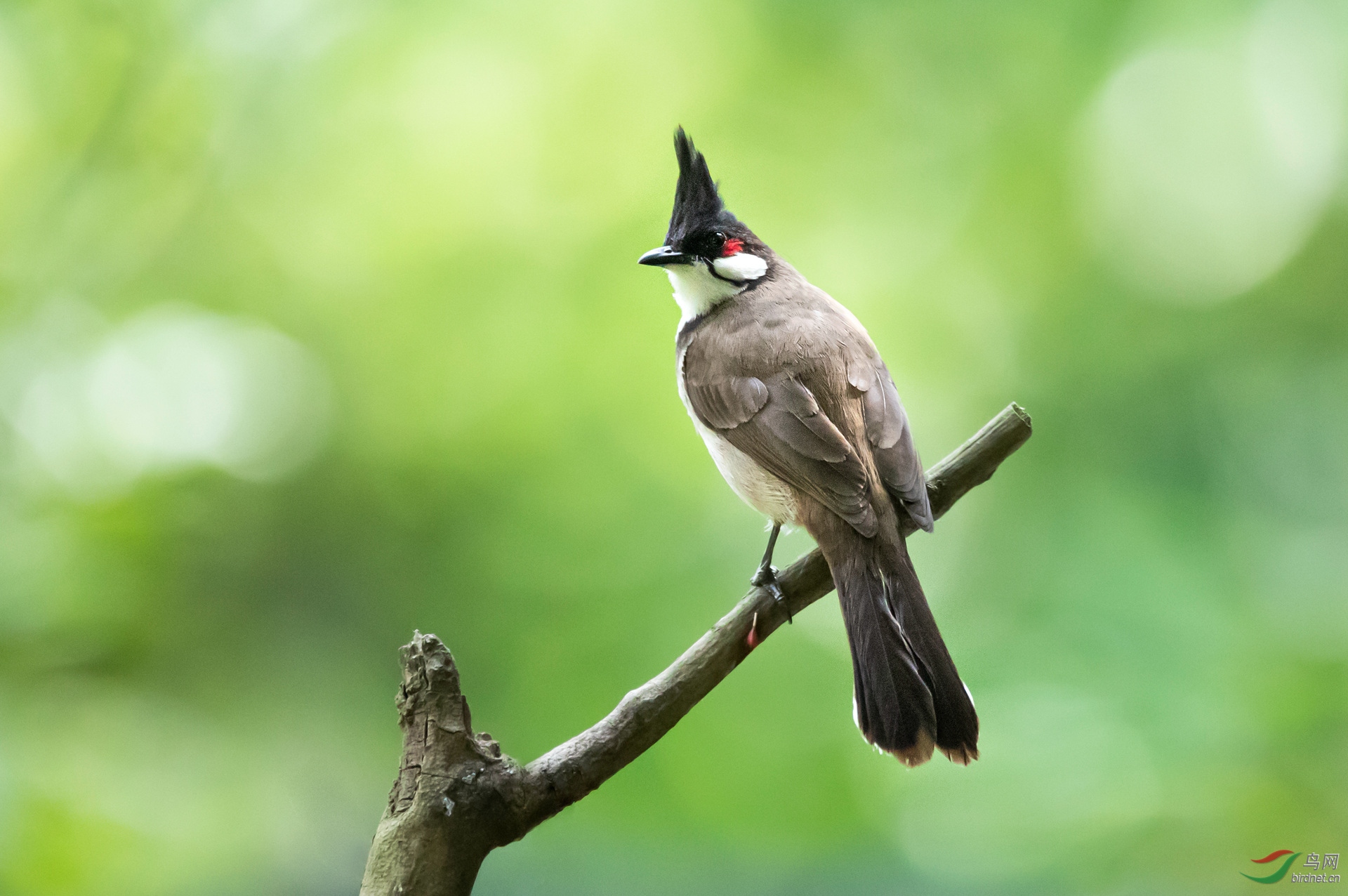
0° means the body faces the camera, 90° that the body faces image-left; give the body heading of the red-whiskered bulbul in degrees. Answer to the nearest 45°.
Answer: approximately 135°
